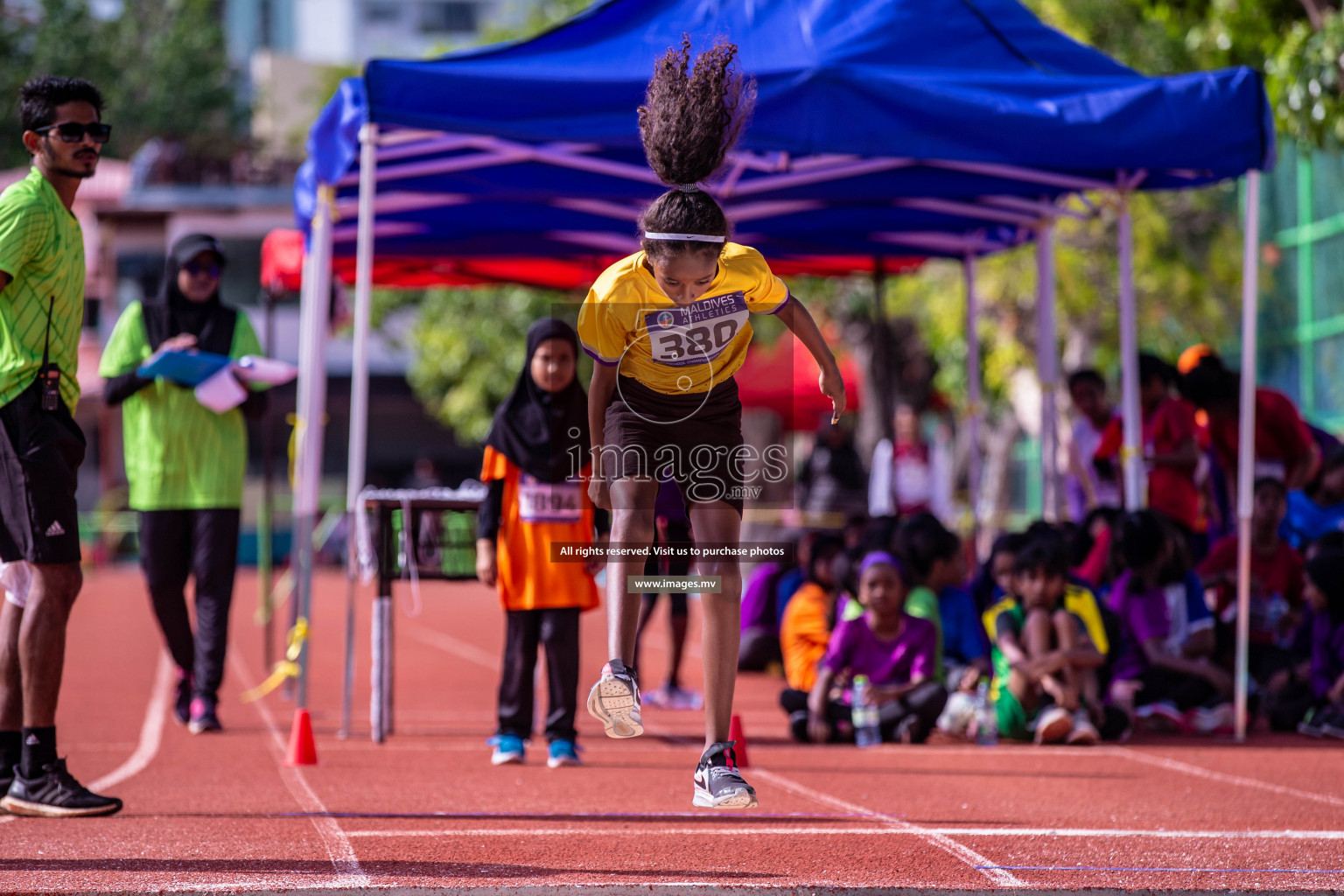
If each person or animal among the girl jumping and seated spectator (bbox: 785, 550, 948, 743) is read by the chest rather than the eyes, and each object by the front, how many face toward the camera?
2

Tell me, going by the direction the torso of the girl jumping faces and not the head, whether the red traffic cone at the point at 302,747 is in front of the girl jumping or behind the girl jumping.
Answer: behind

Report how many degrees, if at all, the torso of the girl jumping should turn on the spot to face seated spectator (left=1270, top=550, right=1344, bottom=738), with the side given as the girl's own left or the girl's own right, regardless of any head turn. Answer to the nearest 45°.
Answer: approximately 135° to the girl's own left

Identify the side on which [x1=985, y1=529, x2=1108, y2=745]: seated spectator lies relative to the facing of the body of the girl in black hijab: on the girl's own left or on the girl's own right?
on the girl's own left

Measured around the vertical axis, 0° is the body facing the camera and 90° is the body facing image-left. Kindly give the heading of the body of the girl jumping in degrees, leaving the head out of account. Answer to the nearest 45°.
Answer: approximately 0°
